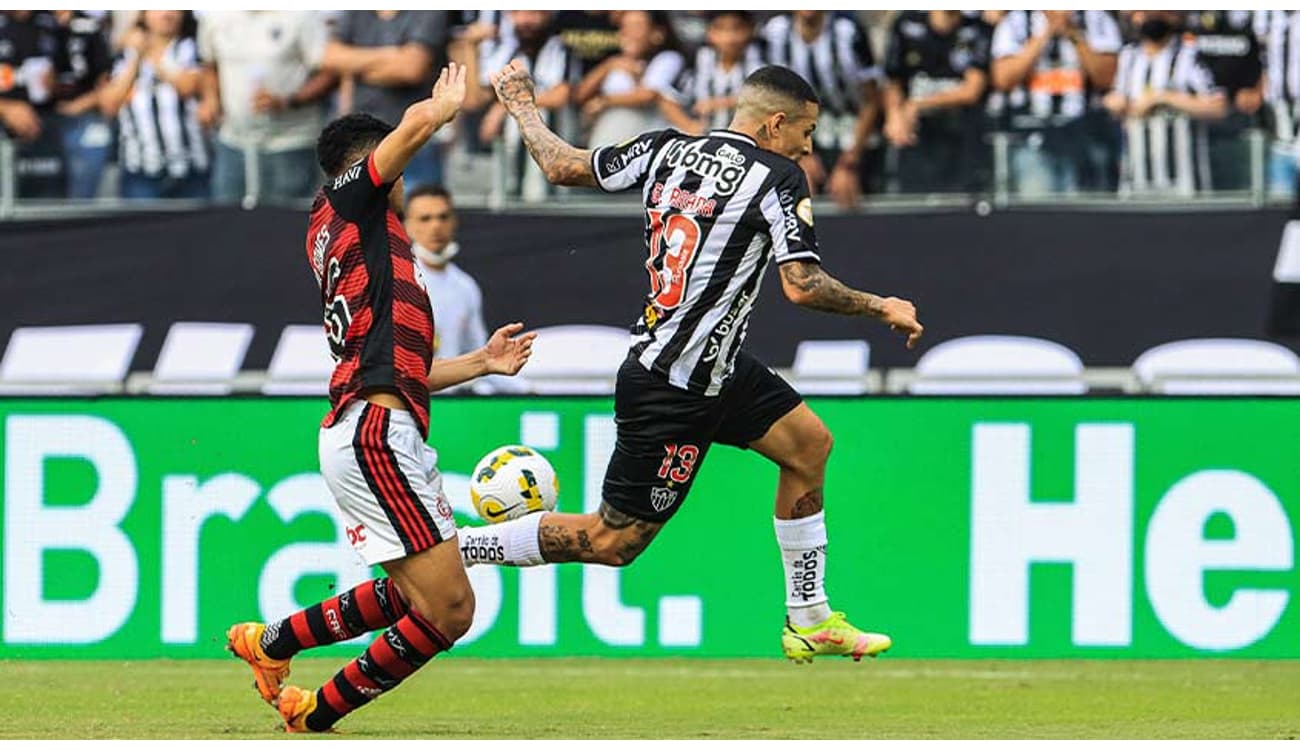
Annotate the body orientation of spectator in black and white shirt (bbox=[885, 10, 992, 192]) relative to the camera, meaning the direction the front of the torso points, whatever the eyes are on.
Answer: toward the camera

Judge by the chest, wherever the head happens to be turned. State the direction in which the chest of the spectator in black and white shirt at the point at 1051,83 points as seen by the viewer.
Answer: toward the camera

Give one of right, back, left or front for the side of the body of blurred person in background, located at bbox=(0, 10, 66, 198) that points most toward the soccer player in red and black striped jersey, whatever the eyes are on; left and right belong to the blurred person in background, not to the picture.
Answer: front

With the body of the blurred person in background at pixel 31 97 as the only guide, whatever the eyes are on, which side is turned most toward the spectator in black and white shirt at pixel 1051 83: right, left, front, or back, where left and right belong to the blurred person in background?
left

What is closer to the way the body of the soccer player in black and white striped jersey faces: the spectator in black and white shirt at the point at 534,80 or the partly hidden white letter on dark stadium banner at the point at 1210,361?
the partly hidden white letter on dark stadium banner

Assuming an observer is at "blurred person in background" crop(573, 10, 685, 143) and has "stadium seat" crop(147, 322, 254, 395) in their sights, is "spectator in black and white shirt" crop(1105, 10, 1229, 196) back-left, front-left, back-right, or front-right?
back-left

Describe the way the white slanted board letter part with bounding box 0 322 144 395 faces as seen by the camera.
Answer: facing the viewer

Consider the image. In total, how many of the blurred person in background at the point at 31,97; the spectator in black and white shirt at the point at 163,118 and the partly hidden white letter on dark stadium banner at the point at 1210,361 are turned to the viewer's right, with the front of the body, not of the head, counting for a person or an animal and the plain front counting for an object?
0

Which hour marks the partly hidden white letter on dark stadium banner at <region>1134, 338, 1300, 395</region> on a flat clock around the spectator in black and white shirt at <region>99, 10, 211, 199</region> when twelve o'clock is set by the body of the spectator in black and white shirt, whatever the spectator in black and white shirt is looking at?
The partly hidden white letter on dark stadium banner is roughly at 10 o'clock from the spectator in black and white shirt.

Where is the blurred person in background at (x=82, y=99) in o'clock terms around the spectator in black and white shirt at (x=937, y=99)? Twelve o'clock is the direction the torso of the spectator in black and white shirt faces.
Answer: The blurred person in background is roughly at 3 o'clock from the spectator in black and white shirt.

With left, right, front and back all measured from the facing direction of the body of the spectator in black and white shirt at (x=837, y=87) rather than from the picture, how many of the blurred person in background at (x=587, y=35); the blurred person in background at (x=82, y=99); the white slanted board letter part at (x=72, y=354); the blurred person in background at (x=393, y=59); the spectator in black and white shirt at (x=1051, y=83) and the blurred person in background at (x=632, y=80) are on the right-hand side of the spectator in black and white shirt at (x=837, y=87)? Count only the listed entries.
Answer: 5
